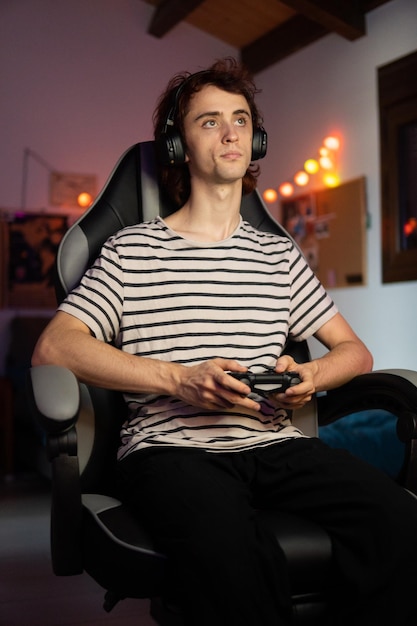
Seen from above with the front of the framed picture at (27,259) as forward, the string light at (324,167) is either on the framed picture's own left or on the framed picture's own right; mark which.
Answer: on the framed picture's own left

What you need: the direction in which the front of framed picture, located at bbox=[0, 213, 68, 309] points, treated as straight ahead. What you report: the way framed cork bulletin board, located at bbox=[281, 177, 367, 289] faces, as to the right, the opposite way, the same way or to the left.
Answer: to the right

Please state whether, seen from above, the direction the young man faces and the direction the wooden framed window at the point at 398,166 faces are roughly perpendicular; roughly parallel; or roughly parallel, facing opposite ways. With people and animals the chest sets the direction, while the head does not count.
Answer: roughly perpendicular

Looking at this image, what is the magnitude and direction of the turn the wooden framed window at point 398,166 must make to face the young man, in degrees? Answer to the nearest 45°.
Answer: approximately 45° to its left

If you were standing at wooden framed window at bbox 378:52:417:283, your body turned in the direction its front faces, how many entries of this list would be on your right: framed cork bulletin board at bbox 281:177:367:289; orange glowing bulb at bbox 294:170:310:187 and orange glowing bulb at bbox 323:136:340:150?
3

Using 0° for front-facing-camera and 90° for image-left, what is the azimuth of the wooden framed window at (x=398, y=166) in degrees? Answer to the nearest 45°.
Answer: approximately 45°

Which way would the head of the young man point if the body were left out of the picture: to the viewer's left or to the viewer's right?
to the viewer's right

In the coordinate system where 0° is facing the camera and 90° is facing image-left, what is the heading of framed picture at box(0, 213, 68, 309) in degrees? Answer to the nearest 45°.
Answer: approximately 0°
